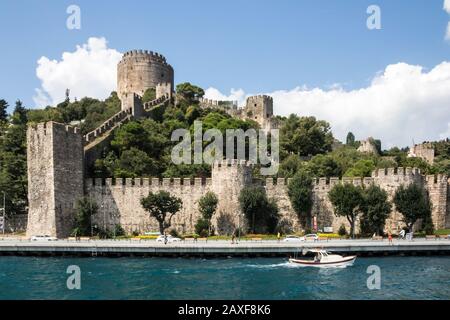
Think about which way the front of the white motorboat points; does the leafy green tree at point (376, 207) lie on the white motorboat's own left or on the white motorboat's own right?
on the white motorboat's own left

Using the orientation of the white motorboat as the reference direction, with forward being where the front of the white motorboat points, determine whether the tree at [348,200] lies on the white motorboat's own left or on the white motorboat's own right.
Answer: on the white motorboat's own left

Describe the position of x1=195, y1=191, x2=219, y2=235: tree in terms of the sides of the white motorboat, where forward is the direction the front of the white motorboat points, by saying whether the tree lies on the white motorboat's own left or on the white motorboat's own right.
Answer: on the white motorboat's own left

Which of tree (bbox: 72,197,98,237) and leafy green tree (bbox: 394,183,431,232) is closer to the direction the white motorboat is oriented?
the leafy green tree

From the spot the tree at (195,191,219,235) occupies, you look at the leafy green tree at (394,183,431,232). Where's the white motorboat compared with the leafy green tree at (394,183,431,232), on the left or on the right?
right

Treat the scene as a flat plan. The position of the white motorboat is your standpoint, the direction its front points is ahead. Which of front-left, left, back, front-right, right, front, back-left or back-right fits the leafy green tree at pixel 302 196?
left

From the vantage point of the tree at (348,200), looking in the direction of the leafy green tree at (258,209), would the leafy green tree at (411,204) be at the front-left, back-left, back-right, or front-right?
back-right

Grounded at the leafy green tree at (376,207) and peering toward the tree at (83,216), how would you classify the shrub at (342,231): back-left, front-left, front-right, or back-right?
front-right

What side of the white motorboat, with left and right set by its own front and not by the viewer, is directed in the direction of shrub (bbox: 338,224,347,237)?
left

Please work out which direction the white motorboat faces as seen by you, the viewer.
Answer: facing to the right of the viewer
